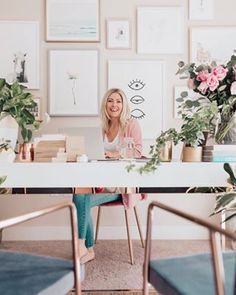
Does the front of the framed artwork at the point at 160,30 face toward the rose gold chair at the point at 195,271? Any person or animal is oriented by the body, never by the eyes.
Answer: yes

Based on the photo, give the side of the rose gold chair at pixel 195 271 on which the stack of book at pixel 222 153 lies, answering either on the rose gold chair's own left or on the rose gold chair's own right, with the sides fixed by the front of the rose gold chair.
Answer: on the rose gold chair's own right

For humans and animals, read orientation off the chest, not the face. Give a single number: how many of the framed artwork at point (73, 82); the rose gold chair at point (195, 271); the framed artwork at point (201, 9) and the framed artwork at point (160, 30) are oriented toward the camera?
3

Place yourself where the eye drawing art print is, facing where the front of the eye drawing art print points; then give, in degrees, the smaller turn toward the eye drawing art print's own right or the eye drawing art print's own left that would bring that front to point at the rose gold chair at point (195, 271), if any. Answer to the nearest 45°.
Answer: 0° — it already faces it

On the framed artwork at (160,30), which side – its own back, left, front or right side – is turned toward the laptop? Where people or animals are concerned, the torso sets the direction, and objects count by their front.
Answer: front

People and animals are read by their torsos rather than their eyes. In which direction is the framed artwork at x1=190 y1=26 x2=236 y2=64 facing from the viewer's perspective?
toward the camera

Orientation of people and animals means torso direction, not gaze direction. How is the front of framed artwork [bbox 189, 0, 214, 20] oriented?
toward the camera

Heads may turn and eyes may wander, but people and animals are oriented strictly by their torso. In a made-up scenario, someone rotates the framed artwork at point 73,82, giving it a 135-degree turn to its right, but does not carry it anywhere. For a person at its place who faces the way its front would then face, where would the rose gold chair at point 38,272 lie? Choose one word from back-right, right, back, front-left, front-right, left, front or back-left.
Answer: back-left

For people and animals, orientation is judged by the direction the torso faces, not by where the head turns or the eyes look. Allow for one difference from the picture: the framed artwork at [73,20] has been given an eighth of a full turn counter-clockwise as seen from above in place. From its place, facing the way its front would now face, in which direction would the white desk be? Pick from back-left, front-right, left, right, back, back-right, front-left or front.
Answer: front-right

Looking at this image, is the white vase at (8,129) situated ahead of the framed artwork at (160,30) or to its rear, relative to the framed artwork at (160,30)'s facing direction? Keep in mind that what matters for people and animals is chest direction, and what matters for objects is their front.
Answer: ahead

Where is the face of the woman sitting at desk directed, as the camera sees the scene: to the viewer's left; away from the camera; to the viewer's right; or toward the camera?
toward the camera

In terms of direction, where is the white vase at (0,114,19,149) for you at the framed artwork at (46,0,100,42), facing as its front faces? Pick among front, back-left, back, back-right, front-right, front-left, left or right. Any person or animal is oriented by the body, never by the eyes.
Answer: front

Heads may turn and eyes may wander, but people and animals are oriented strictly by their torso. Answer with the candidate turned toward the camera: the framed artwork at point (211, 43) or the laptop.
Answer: the framed artwork
